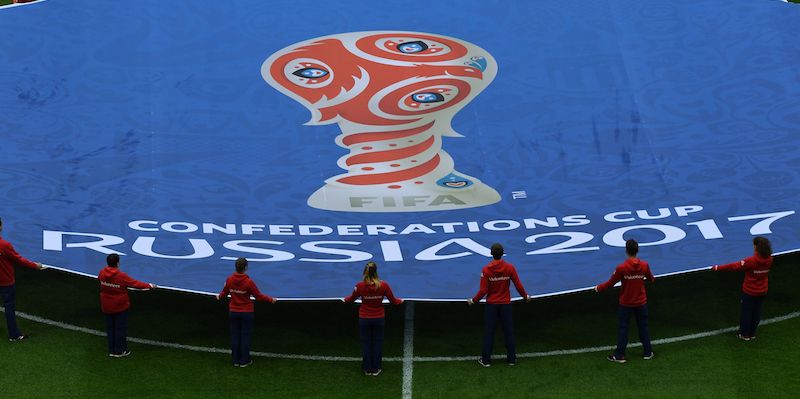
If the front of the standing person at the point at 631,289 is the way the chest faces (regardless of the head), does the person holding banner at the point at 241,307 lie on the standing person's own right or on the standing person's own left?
on the standing person's own left

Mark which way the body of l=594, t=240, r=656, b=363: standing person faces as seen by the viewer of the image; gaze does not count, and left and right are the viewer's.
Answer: facing away from the viewer

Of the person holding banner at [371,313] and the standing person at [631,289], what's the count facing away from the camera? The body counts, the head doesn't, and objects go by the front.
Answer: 2

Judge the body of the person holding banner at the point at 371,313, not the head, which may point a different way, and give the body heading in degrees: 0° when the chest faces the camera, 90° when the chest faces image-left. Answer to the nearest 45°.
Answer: approximately 180°

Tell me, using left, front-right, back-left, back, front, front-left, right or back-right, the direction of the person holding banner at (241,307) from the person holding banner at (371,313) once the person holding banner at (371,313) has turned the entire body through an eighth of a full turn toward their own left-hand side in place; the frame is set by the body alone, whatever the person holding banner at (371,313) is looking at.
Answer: front-left

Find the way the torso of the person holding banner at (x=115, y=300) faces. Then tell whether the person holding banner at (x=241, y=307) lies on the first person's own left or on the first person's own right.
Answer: on the first person's own right

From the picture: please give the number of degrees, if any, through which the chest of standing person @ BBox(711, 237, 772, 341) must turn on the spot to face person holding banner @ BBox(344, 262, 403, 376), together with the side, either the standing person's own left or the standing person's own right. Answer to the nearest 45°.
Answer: approximately 90° to the standing person's own left

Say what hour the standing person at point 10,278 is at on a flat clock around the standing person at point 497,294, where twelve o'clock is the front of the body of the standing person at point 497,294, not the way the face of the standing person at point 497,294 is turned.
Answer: the standing person at point 10,278 is roughly at 9 o'clock from the standing person at point 497,294.

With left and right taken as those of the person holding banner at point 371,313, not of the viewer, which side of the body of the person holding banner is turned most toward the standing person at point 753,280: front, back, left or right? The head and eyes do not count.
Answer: right

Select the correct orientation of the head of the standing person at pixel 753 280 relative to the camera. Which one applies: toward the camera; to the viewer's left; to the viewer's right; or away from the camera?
away from the camera

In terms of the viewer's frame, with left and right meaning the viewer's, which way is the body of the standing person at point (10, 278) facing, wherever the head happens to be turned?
facing away from the viewer and to the right of the viewer

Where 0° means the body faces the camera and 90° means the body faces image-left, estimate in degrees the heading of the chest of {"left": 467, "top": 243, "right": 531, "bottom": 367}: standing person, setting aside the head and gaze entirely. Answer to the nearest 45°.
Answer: approximately 180°
